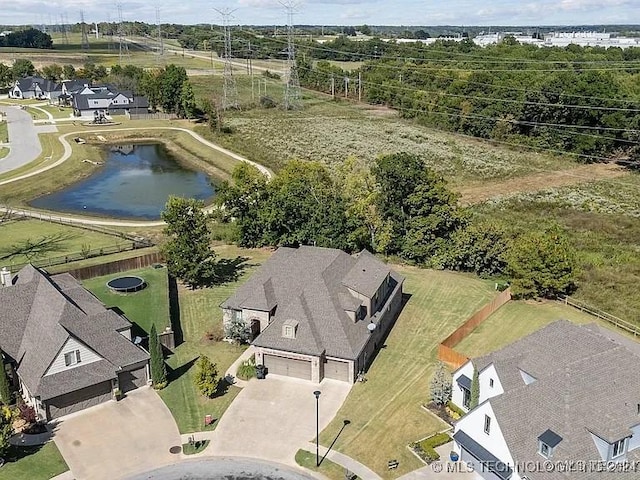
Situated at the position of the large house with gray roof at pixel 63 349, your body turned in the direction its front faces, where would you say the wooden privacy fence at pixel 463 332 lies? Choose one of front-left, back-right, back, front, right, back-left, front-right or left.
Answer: front-left

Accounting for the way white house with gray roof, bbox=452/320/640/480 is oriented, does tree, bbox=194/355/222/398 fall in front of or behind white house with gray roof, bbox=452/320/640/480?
in front

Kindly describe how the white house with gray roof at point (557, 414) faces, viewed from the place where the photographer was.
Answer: facing the viewer and to the left of the viewer

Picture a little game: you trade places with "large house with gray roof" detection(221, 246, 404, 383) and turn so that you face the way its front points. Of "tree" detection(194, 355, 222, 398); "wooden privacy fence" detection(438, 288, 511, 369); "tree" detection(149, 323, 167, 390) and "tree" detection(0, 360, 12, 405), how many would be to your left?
1

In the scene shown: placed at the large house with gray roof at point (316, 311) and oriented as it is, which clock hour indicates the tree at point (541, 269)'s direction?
The tree is roughly at 8 o'clock from the large house with gray roof.

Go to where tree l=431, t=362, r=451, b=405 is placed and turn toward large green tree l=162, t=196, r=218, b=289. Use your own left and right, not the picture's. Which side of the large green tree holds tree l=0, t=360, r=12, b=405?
left

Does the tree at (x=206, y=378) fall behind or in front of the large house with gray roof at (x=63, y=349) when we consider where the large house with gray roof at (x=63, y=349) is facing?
in front

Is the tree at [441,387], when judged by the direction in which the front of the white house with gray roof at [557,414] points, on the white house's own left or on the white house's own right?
on the white house's own right

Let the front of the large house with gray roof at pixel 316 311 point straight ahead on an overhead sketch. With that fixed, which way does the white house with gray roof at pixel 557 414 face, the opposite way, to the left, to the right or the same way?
to the right

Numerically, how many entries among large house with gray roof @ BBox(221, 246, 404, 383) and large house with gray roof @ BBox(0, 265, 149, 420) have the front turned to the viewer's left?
0

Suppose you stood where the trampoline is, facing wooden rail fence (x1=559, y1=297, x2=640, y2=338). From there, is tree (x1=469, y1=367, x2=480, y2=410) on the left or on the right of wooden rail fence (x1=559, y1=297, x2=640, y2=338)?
right

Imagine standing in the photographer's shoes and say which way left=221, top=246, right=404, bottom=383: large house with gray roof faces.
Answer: facing the viewer

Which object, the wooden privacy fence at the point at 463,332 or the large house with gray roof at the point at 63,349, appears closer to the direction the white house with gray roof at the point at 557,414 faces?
the large house with gray roof

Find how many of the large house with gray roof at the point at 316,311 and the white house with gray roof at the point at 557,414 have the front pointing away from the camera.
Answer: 0

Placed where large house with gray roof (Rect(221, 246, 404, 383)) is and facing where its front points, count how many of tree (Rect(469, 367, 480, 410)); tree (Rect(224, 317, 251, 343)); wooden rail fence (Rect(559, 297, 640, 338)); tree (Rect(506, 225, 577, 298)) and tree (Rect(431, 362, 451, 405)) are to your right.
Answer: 1

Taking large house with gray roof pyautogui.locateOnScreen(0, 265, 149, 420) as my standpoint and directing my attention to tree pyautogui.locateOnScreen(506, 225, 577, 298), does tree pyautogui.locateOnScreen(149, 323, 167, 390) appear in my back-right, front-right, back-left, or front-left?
front-right

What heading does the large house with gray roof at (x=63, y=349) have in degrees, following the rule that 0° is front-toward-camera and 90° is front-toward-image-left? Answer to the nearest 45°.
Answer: approximately 315°
